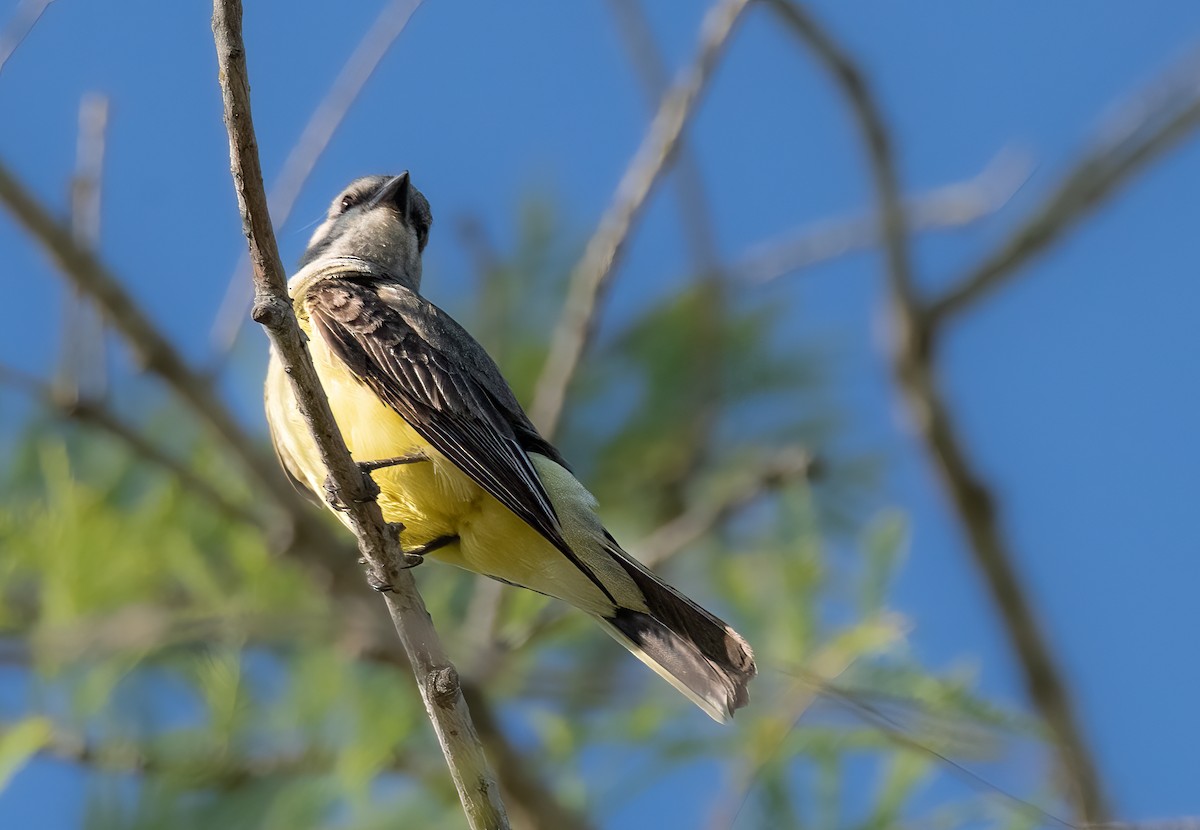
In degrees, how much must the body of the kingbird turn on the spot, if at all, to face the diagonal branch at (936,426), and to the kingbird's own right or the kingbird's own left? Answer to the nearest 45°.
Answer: approximately 135° to the kingbird's own right

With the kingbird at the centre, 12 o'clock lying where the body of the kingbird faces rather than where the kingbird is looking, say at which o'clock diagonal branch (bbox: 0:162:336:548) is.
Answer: The diagonal branch is roughly at 1 o'clock from the kingbird.

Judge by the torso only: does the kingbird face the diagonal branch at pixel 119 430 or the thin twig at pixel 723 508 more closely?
the diagonal branch

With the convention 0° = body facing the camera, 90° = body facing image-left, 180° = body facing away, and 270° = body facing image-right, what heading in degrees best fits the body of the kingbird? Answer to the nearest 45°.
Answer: approximately 90°
